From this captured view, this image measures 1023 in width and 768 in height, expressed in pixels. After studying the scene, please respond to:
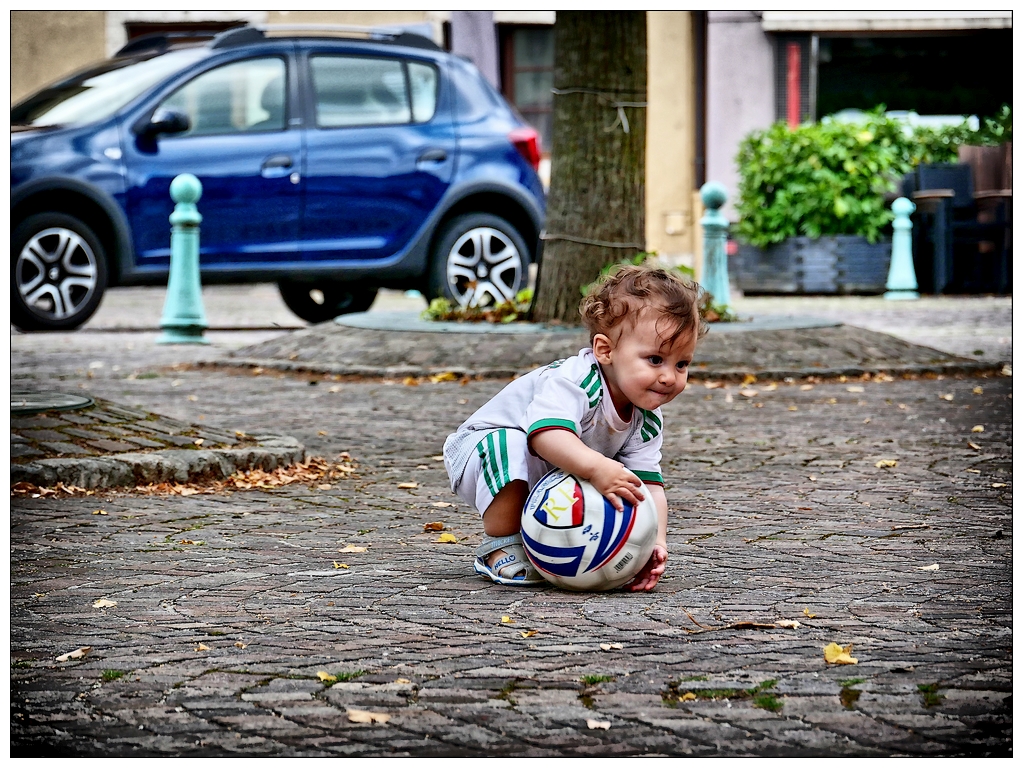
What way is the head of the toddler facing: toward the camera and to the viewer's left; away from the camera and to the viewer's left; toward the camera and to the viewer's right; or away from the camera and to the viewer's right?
toward the camera and to the viewer's right

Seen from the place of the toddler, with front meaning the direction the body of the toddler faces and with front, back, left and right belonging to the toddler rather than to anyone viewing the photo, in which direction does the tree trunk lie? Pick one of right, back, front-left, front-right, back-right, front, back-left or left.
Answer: back-left

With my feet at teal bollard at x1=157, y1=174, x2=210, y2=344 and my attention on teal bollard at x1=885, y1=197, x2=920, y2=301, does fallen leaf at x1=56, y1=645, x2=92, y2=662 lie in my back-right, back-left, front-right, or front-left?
back-right

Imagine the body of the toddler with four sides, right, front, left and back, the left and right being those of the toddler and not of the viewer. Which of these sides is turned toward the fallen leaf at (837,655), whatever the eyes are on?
front

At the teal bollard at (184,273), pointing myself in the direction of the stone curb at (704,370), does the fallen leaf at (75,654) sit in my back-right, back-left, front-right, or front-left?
front-right

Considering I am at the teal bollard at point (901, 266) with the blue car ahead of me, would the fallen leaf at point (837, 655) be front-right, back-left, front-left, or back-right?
front-left
